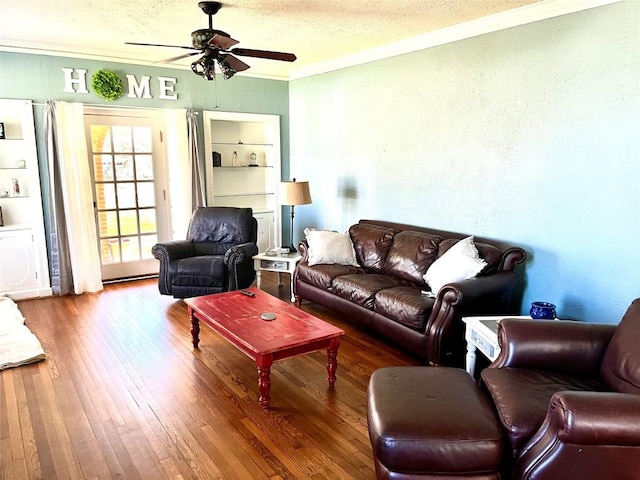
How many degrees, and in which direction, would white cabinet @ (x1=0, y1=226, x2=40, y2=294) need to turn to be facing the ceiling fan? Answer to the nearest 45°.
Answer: approximately 45° to its left

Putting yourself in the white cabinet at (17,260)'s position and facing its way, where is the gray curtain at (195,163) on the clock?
The gray curtain is roughly at 9 o'clock from the white cabinet.

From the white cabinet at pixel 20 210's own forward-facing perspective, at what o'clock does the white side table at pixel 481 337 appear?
The white side table is roughly at 11 o'clock from the white cabinet.

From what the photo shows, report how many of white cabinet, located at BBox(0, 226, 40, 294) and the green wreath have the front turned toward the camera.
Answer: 2

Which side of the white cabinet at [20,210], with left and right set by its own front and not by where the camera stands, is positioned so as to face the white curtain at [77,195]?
left

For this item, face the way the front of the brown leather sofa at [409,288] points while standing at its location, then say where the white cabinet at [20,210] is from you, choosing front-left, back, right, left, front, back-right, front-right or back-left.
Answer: front-right

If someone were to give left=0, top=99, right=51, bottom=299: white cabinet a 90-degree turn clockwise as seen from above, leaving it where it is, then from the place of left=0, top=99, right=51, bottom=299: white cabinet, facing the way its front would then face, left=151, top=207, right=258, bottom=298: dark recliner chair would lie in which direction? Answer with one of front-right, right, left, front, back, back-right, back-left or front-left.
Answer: back-left

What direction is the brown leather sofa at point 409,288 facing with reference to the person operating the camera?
facing the viewer and to the left of the viewer

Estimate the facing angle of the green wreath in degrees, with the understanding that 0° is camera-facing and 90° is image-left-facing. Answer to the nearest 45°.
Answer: approximately 0°

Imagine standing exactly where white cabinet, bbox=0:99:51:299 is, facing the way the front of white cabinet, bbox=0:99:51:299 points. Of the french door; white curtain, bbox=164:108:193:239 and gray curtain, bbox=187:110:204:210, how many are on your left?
3

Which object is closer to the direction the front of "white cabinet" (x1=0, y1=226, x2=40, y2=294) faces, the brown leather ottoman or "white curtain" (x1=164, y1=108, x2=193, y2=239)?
the brown leather ottoman

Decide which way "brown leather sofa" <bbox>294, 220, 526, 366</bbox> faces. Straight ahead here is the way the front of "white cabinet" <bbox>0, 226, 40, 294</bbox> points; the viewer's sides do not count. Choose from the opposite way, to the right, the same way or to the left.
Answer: to the right

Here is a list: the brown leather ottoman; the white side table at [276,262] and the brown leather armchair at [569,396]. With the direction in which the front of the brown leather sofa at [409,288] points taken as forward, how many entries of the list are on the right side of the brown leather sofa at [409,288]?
1

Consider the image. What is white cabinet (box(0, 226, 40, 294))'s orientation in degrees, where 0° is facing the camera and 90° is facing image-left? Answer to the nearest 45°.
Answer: approximately 0°

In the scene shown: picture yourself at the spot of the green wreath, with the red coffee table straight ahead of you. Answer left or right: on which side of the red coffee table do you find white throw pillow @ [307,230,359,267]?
left
